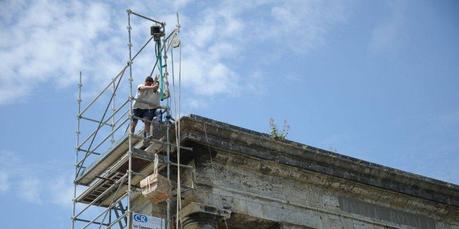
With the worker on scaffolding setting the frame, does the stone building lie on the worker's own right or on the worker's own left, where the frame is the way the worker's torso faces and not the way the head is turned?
on the worker's own left

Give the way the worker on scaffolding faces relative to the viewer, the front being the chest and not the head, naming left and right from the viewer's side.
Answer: facing the viewer and to the right of the viewer
